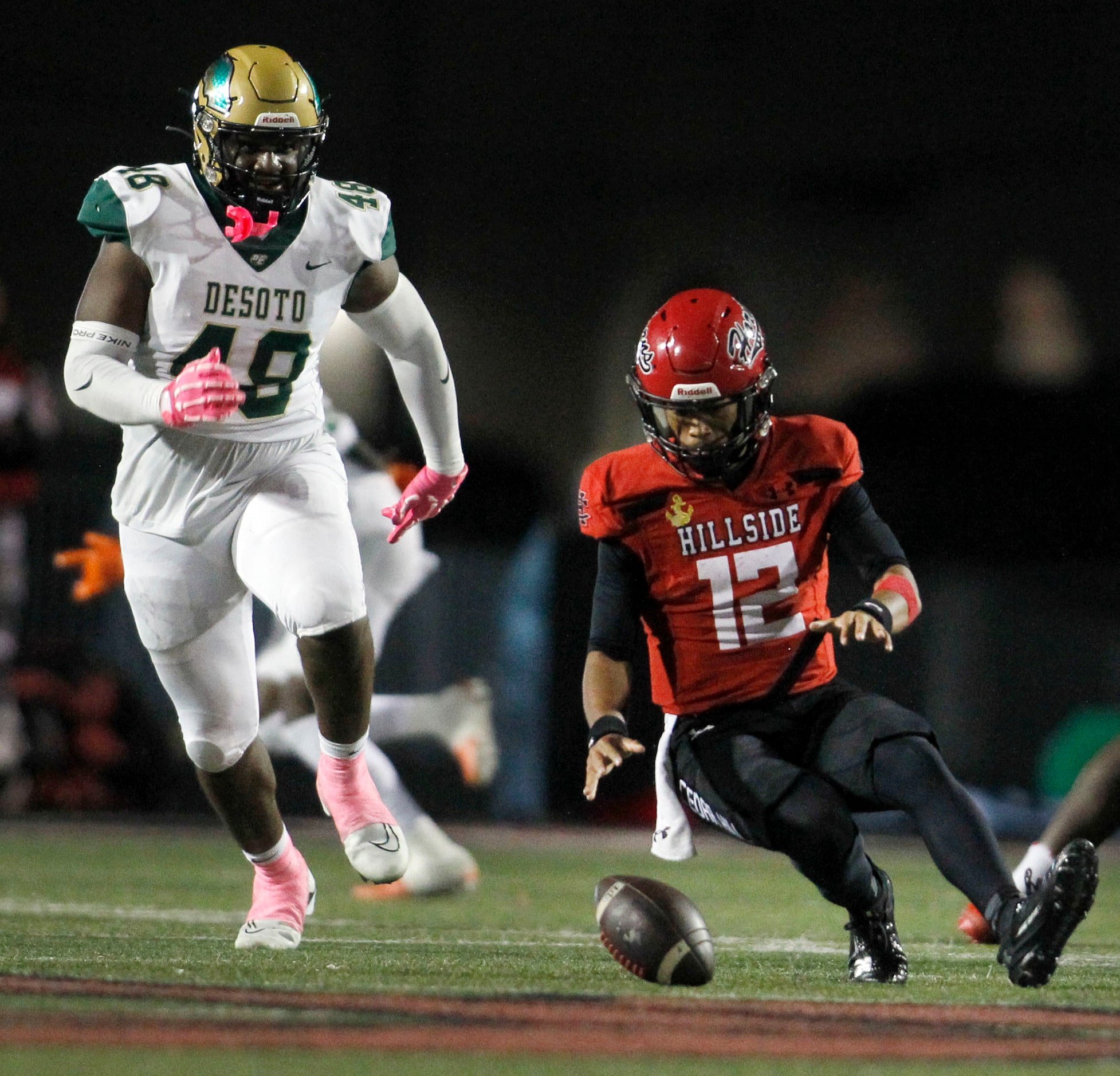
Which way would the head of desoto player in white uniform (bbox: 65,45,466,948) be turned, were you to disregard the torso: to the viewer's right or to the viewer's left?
to the viewer's right

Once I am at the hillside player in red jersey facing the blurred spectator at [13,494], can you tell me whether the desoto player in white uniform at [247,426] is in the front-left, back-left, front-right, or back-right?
front-left

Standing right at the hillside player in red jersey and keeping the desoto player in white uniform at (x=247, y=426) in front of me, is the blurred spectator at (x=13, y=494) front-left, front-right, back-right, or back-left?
front-right

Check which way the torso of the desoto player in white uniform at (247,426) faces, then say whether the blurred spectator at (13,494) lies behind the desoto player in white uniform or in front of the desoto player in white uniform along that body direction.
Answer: behind

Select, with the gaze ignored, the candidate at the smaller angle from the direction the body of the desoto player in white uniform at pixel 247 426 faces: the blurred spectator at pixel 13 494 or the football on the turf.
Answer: the football on the turf

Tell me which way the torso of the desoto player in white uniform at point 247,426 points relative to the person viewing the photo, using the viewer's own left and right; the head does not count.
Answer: facing the viewer

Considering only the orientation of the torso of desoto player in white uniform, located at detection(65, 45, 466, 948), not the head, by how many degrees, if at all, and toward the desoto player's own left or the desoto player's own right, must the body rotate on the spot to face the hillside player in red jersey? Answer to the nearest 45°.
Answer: approximately 90° to the desoto player's own left

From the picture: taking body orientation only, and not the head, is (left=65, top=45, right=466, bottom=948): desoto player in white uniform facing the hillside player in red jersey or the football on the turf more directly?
the football on the turf

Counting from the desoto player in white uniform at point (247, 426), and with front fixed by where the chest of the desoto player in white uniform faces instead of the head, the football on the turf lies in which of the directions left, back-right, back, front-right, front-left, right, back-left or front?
front-left

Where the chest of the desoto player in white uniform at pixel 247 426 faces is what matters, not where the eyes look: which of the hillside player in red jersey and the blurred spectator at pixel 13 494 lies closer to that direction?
the hillside player in red jersey
